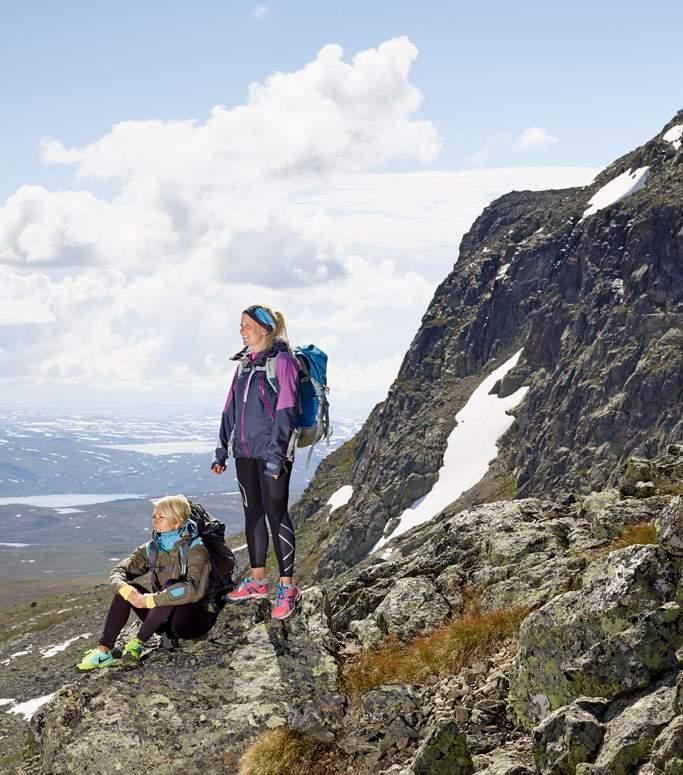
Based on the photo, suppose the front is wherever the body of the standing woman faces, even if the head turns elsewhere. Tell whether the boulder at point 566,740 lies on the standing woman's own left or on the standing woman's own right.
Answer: on the standing woman's own left

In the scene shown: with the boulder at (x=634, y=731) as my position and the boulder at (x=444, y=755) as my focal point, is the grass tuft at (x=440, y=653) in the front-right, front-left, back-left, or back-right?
front-right

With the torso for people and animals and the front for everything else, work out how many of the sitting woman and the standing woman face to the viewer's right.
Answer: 0

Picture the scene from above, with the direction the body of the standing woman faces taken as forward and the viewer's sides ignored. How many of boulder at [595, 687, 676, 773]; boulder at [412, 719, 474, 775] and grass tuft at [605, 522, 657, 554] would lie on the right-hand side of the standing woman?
0

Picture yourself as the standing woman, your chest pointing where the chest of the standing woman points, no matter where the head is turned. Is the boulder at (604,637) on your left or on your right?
on your left

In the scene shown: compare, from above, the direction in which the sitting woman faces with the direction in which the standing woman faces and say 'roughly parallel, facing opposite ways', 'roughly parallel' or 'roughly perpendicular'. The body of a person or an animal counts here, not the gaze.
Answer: roughly parallel

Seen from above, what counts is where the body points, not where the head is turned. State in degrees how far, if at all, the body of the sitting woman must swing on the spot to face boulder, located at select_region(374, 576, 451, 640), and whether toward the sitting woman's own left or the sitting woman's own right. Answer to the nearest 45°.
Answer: approximately 135° to the sitting woman's own left

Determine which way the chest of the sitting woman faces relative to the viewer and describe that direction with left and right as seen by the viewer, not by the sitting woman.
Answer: facing the viewer and to the left of the viewer

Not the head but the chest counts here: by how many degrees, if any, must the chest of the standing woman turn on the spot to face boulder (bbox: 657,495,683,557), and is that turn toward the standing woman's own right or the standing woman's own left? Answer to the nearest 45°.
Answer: approximately 90° to the standing woman's own left

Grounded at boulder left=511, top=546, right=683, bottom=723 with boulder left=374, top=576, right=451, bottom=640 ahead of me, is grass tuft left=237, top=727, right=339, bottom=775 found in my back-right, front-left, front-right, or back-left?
front-left

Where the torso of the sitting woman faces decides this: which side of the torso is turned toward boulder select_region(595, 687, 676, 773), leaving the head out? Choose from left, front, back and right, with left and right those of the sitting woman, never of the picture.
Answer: left
